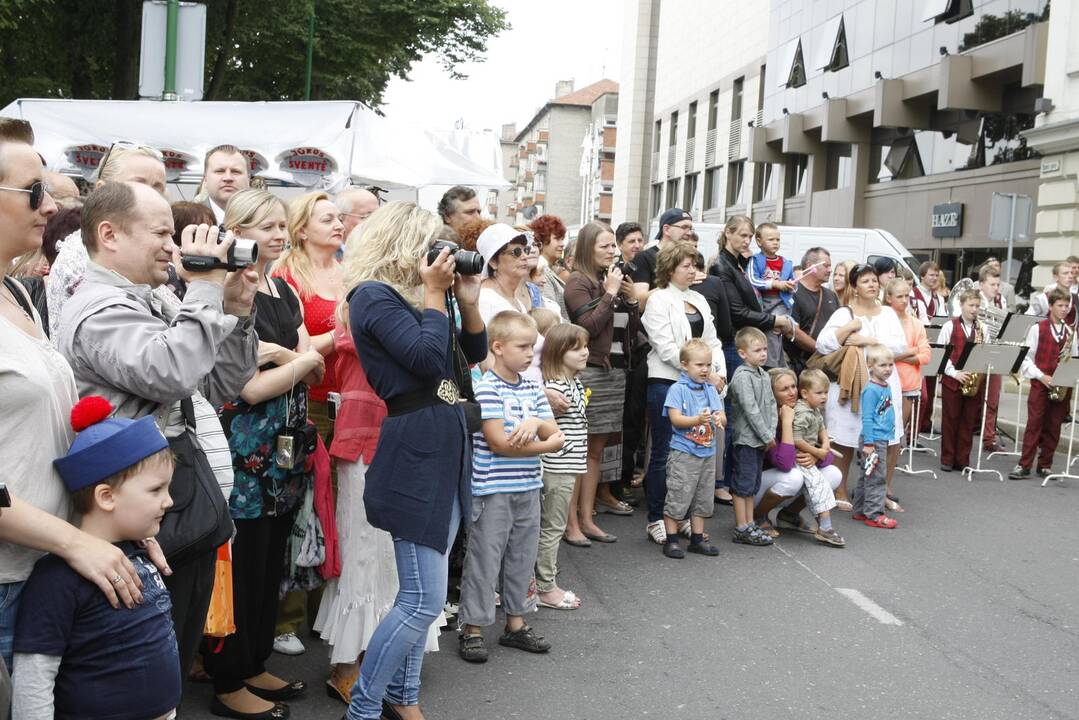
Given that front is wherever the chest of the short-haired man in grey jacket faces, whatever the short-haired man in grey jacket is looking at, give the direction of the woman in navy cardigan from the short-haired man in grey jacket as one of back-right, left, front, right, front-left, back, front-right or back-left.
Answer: front-left

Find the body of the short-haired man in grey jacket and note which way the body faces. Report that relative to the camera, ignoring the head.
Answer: to the viewer's right

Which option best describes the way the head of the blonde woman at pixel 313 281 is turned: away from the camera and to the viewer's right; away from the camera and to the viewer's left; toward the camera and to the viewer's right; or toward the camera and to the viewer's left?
toward the camera and to the viewer's right

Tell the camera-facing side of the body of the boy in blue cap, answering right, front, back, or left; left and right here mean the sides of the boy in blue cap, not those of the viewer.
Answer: right

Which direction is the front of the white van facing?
to the viewer's right

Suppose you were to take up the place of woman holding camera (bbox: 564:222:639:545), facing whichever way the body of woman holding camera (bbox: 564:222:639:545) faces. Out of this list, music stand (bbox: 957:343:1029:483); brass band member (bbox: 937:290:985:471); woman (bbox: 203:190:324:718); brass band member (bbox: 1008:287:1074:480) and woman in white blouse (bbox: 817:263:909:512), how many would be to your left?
4

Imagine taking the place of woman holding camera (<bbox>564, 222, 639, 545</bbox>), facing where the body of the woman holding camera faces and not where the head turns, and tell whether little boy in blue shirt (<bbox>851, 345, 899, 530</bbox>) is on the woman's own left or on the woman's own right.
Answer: on the woman's own left

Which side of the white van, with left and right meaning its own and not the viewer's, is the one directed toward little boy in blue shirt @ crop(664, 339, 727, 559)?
right

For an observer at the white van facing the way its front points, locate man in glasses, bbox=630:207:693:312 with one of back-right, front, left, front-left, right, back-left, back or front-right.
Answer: right

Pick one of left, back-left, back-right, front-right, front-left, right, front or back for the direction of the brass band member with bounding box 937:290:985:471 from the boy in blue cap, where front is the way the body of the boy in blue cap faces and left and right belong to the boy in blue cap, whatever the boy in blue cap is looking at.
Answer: front-left

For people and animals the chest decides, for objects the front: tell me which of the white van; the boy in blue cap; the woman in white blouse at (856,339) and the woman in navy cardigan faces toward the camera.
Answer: the woman in white blouse

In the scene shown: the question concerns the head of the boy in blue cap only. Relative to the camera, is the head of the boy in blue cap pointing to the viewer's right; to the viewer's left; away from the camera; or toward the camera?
to the viewer's right

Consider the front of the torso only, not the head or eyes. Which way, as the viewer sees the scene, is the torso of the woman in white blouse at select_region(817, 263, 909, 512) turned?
toward the camera

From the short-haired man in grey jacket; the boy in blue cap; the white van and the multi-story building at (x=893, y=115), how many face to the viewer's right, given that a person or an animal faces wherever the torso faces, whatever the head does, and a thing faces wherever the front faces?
3

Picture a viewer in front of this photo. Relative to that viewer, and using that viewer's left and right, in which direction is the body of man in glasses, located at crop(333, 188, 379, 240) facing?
facing the viewer and to the right of the viewer

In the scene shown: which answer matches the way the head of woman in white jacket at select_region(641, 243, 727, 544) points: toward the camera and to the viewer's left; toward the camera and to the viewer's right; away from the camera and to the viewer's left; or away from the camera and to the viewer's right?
toward the camera and to the viewer's right

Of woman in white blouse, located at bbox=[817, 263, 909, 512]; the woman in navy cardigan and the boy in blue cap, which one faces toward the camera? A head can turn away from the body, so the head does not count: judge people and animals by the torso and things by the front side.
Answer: the woman in white blouse

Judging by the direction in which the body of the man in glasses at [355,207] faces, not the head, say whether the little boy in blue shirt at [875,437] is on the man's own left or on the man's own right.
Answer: on the man's own left

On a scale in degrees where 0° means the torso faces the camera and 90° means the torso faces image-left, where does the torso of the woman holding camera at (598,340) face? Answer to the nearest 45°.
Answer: approximately 315°
